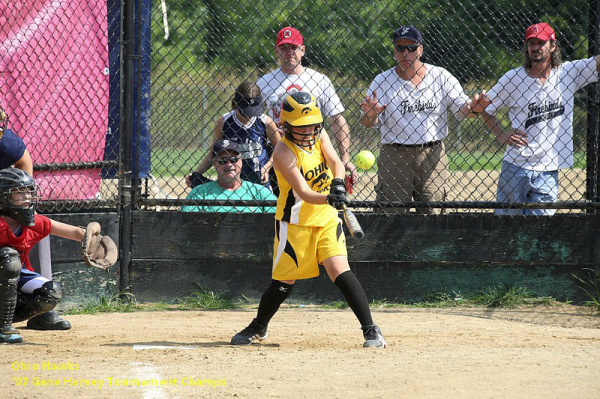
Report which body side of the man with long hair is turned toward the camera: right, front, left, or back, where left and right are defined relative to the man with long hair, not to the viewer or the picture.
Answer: front

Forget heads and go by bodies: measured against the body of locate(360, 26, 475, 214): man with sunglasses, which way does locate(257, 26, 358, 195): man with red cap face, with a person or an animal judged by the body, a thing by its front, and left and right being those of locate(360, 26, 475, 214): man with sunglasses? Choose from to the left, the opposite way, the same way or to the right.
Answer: the same way

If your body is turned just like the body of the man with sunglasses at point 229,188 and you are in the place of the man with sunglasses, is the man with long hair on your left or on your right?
on your left

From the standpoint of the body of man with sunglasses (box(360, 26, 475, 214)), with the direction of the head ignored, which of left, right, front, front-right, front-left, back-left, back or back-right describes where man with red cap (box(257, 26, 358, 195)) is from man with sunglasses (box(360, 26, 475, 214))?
right

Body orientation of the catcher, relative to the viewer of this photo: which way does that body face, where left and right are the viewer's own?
facing the viewer and to the right of the viewer

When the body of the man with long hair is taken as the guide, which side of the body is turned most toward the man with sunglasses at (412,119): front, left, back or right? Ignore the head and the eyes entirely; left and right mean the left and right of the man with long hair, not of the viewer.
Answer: right

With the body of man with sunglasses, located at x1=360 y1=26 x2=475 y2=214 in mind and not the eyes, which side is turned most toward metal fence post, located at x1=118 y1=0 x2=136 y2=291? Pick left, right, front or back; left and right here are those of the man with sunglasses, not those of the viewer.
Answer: right

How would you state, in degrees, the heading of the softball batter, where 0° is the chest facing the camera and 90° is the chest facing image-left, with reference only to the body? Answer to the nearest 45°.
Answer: approximately 315°

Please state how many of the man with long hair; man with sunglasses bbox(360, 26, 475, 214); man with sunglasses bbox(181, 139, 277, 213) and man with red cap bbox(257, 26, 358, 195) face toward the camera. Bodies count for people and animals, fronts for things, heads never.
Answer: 4

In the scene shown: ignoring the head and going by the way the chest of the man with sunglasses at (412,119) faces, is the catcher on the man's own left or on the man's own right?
on the man's own right

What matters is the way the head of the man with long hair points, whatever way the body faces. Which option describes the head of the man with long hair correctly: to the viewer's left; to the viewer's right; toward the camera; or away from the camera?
toward the camera

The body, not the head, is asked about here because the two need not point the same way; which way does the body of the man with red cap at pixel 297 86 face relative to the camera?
toward the camera

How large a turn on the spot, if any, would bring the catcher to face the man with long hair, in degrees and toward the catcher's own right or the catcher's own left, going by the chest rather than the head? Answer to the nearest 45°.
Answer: approximately 45° to the catcher's own left

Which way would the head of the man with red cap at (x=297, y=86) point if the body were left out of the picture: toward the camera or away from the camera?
toward the camera

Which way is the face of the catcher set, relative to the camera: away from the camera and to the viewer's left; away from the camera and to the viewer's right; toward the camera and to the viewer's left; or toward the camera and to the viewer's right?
toward the camera and to the viewer's right

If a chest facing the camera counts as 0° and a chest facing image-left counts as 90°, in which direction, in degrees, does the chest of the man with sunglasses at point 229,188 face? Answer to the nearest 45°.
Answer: approximately 0°

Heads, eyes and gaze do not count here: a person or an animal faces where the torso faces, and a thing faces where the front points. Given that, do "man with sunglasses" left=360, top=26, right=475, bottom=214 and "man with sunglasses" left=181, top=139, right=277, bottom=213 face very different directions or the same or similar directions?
same or similar directions
